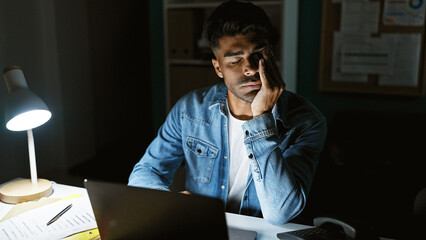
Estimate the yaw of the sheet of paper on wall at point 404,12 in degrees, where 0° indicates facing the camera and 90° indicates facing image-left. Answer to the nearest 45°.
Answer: approximately 0°

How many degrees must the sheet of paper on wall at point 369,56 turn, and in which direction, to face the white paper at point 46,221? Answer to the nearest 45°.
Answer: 0° — it already faces it

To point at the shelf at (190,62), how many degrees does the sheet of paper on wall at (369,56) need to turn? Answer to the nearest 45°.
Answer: approximately 90° to its right

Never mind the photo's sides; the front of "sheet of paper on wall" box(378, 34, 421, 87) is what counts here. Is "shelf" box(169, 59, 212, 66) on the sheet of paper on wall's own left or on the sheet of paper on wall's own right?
on the sheet of paper on wall's own right
